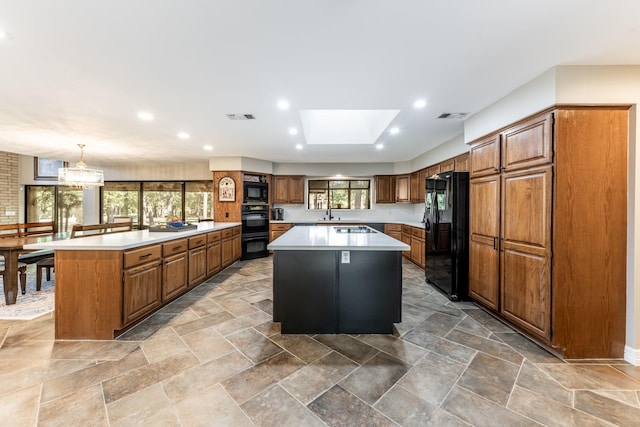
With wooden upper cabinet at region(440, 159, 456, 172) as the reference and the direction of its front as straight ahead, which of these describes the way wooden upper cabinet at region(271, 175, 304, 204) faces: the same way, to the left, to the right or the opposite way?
to the left

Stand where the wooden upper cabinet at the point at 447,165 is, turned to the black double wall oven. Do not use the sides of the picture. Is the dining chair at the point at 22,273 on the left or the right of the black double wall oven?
left

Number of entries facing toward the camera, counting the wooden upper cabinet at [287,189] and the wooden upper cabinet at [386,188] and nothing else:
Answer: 2

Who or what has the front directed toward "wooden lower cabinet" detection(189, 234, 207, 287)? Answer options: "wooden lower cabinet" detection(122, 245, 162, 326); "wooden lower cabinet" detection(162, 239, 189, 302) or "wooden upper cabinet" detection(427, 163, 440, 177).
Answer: the wooden upper cabinet

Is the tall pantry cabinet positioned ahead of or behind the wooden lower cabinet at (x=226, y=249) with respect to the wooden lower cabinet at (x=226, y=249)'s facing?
ahead

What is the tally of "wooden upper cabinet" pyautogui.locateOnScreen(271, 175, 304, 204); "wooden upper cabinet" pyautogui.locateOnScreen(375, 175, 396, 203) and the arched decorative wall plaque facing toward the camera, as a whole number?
3

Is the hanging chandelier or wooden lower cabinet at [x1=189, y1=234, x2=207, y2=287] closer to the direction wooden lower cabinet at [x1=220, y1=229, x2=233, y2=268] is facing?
the wooden lower cabinet

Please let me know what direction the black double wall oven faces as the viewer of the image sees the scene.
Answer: facing the viewer and to the right of the viewer

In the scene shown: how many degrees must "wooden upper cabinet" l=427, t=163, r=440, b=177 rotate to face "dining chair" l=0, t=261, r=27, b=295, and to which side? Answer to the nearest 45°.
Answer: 0° — it already faces it

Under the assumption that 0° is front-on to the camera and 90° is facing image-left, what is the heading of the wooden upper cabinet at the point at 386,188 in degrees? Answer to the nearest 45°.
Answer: approximately 0°

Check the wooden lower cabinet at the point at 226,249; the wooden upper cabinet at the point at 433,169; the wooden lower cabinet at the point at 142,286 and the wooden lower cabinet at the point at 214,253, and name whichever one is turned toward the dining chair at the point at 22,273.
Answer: the wooden upper cabinet

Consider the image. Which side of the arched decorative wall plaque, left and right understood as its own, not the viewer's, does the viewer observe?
front
